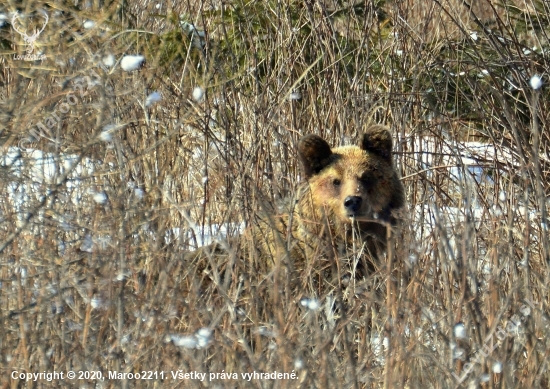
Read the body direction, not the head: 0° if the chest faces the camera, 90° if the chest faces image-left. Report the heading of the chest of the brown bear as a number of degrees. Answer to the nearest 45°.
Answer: approximately 315°
